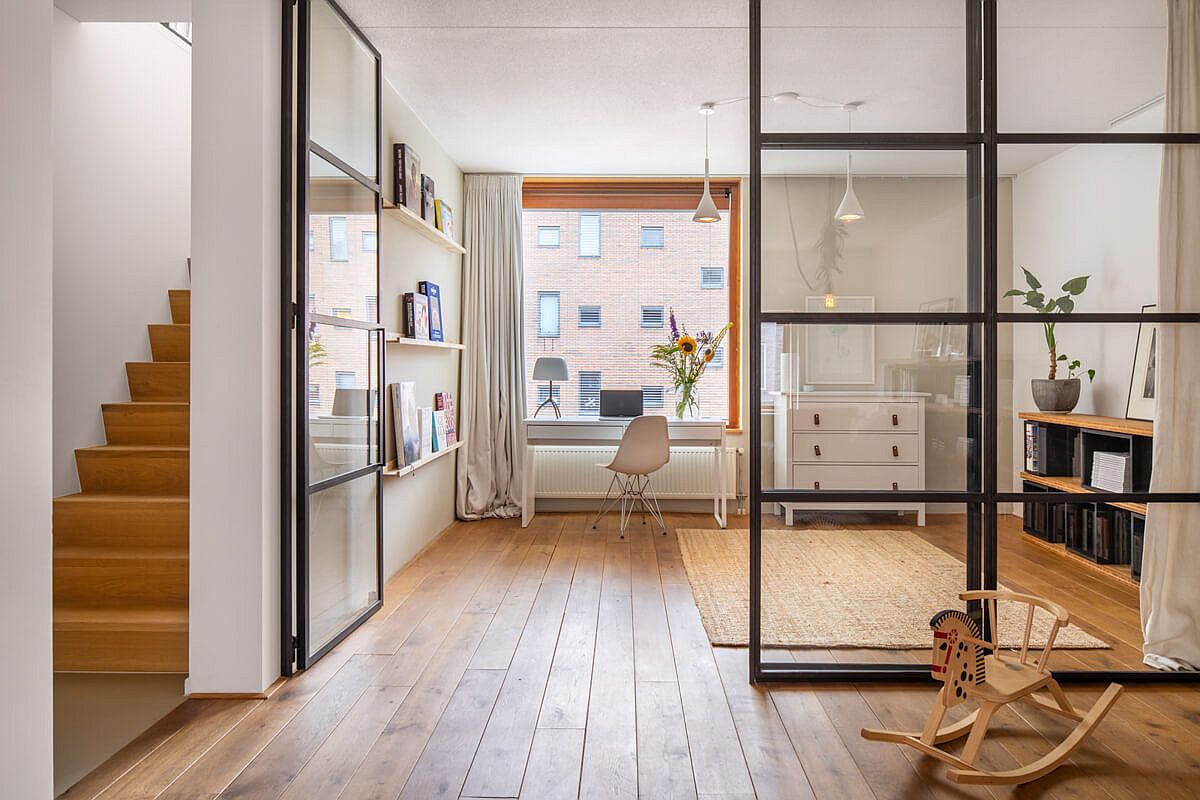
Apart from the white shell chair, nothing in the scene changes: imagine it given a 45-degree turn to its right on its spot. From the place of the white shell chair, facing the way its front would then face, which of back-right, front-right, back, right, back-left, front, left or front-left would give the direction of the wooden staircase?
back-left

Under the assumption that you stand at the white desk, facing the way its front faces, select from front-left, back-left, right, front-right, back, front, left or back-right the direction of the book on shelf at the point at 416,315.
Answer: front-right

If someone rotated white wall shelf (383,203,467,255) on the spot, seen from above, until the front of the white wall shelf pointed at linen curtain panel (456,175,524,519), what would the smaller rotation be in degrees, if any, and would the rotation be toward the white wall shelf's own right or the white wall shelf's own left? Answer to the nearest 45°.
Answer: approximately 90° to the white wall shelf's own left

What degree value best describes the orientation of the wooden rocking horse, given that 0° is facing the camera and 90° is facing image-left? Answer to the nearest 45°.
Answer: approximately 45°

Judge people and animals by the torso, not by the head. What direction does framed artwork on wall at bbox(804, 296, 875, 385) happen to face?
toward the camera

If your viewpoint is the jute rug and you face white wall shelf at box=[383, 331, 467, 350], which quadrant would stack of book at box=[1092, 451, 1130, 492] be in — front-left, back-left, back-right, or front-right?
back-right

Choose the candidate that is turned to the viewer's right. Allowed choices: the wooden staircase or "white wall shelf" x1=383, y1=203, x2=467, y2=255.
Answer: the white wall shelf

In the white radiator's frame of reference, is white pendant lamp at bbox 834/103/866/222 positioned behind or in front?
in front

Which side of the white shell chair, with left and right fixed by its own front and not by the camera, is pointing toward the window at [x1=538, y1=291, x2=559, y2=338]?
front

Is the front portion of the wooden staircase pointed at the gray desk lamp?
no

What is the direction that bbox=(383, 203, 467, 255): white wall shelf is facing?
to the viewer's right

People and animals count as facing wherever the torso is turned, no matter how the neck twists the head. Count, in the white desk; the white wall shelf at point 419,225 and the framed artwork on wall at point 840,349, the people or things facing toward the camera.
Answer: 2

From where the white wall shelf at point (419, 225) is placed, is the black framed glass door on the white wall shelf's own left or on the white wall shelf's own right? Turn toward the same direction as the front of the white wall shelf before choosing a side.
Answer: on the white wall shelf's own right

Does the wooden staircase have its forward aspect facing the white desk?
no

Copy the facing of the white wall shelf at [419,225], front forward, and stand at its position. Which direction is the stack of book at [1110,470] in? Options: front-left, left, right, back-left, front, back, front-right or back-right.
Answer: front-right

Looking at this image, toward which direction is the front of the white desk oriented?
toward the camera
